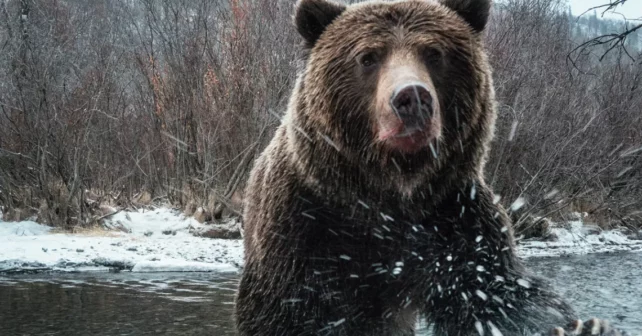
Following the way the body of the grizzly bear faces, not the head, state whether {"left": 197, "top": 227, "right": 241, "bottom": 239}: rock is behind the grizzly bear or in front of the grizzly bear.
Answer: behind

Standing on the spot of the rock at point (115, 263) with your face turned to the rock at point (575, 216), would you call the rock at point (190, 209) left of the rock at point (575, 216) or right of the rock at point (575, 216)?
left

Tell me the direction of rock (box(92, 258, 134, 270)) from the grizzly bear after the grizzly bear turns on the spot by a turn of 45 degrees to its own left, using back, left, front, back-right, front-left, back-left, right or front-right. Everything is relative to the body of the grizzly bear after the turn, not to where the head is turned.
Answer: back

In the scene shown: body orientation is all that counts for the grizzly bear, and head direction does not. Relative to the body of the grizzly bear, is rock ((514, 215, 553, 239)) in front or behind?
behind

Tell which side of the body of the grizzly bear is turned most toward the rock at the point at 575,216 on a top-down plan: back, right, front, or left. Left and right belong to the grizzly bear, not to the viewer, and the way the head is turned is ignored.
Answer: back

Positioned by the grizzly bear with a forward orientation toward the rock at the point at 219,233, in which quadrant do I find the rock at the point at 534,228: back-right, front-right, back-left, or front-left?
front-right

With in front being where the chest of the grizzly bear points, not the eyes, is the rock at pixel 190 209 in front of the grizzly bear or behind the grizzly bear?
behind

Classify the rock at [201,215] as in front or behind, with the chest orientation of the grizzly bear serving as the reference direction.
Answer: behind

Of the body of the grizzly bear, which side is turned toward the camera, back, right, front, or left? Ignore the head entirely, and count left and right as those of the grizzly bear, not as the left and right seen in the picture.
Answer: front
